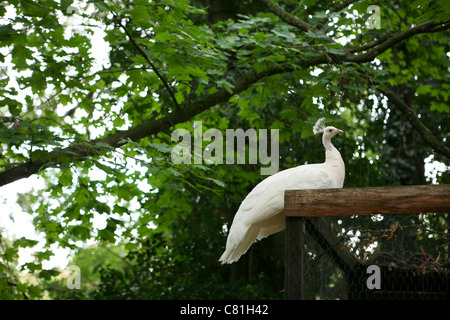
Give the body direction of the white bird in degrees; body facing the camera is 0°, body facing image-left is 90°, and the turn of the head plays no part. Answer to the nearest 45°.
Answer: approximately 270°
